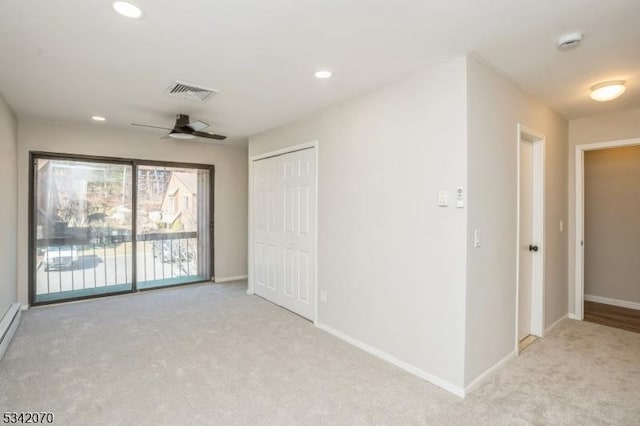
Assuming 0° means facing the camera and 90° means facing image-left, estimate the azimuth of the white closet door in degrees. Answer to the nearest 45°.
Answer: approximately 45°

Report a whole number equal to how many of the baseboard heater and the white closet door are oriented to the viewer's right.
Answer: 1

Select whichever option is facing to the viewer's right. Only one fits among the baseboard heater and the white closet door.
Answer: the baseboard heater

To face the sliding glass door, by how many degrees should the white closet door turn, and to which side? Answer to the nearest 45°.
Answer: approximately 45° to its right

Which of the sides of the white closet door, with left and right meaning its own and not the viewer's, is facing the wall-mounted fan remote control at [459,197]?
left

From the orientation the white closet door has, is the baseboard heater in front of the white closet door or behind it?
in front

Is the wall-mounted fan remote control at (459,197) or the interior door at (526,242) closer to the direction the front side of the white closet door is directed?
the wall-mounted fan remote control

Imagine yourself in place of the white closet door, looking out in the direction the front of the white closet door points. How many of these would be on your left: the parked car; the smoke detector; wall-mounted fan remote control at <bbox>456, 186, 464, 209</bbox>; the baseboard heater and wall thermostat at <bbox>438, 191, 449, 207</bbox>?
3

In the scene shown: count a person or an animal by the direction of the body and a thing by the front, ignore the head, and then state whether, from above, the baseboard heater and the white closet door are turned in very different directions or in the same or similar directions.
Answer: very different directions

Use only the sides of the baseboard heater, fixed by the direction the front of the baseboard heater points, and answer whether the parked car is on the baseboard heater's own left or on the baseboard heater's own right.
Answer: on the baseboard heater's own left

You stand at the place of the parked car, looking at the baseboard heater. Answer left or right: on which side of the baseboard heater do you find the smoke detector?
left

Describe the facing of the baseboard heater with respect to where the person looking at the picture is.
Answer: facing to the right of the viewer

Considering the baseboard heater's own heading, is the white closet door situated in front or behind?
in front
